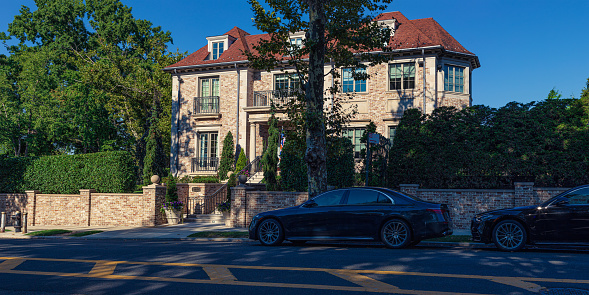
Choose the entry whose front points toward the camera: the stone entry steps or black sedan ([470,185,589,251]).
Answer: the stone entry steps

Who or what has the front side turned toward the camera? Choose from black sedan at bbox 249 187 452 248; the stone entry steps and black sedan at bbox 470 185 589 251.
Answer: the stone entry steps

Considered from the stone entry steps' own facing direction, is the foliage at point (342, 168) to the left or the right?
on its left

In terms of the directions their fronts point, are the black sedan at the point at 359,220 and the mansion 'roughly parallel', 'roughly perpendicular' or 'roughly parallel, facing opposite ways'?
roughly perpendicular

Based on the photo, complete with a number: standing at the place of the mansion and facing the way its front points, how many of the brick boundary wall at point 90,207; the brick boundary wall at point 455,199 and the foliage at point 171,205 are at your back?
0

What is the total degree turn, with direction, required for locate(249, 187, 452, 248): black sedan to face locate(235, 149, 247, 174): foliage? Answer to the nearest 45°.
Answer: approximately 90° to its right

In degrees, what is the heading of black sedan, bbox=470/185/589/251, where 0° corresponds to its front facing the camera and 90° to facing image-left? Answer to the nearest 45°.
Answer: approximately 90°

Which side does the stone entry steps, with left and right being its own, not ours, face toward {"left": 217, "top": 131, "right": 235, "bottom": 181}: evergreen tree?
back

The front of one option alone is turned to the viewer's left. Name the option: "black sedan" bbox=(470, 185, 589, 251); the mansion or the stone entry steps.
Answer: the black sedan

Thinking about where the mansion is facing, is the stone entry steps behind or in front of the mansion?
in front

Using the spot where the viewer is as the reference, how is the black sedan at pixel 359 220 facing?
facing to the left of the viewer

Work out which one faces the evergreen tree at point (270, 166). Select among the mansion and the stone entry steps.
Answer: the mansion

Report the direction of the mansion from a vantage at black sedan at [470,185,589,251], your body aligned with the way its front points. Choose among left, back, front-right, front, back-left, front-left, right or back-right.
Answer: front-right

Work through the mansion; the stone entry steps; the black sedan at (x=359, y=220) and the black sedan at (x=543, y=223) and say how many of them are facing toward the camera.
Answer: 2

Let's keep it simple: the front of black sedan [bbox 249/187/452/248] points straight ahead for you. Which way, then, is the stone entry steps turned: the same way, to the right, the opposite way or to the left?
to the left

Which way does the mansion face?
toward the camera

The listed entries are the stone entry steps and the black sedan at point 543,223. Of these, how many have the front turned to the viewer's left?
1

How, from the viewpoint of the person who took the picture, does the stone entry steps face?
facing the viewer

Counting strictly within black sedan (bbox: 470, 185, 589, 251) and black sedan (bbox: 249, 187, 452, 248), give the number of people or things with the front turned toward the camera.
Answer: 0
